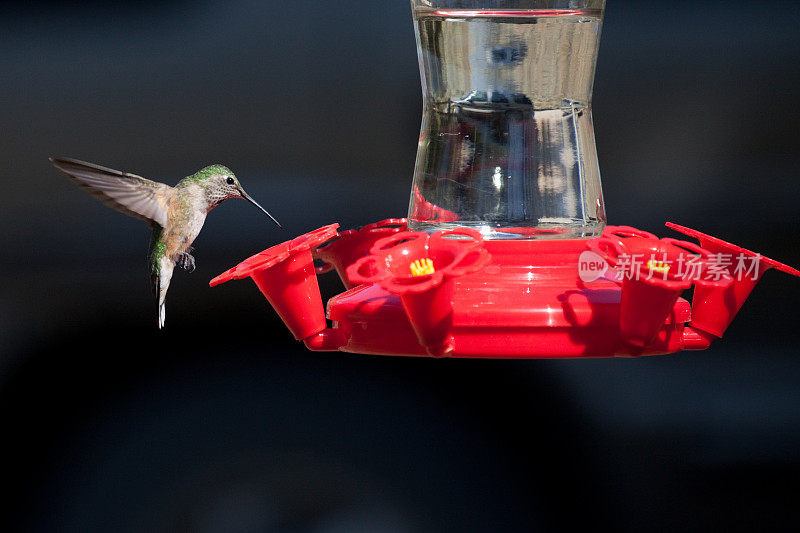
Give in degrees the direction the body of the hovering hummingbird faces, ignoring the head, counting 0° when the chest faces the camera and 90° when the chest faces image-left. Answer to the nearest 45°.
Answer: approximately 270°
